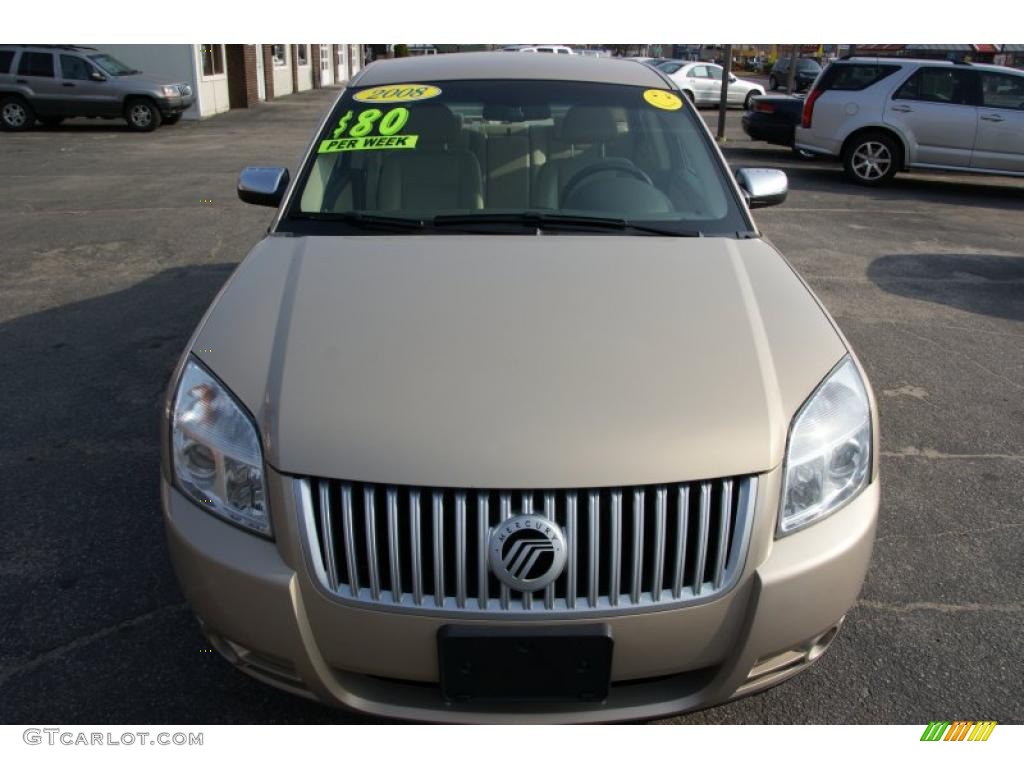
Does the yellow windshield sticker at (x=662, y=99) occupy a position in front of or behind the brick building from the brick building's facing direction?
in front

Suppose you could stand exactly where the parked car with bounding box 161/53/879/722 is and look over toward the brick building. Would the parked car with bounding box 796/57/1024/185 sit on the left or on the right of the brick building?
right

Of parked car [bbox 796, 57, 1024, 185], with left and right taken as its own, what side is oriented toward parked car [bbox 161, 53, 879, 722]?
right

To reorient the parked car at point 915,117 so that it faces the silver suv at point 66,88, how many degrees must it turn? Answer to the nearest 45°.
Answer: approximately 180°

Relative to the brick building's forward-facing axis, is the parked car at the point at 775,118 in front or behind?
in front

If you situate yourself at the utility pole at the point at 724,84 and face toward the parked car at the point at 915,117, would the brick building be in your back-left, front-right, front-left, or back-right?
back-right

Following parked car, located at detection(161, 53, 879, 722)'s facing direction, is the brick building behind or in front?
behind

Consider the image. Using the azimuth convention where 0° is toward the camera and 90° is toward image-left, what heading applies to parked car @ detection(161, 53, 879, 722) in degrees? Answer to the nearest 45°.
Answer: approximately 0°

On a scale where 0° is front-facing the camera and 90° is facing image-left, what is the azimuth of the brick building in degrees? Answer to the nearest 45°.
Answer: approximately 315°

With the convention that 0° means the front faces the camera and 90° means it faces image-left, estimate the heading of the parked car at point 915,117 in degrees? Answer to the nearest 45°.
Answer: approximately 270°

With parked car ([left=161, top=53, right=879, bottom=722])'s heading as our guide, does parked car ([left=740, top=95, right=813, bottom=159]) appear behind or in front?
behind

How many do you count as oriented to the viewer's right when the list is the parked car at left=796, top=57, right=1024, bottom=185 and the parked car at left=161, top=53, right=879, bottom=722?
1
